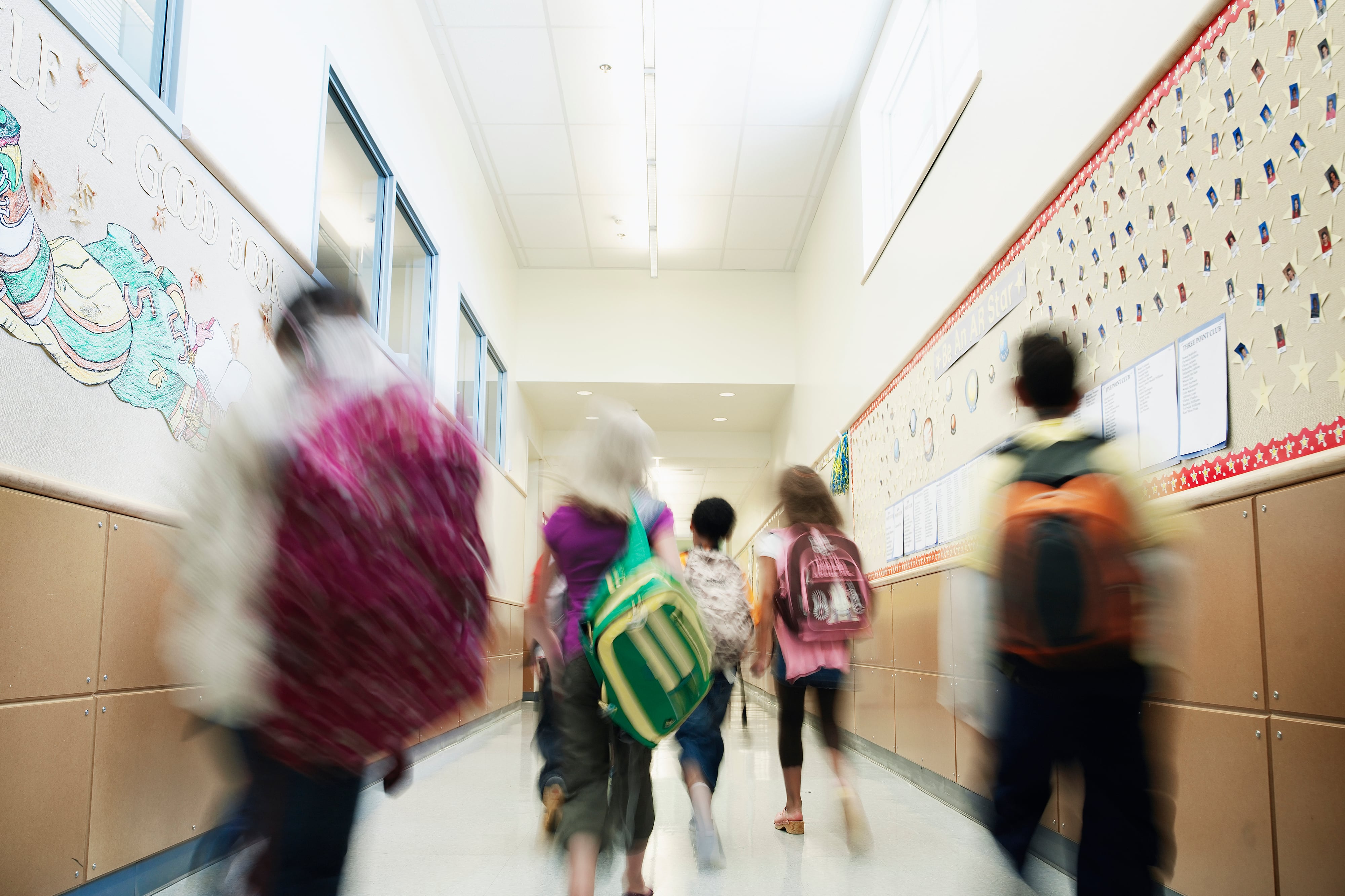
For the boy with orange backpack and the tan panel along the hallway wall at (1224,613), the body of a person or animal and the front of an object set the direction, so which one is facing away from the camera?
the boy with orange backpack

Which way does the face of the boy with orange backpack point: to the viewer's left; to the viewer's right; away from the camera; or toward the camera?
away from the camera

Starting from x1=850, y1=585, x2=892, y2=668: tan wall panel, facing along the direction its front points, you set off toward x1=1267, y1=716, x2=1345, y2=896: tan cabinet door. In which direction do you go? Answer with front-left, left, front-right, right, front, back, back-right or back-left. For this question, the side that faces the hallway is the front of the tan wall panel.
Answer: left

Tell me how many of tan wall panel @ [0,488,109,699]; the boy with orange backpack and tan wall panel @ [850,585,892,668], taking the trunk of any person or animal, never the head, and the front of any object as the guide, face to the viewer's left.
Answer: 1

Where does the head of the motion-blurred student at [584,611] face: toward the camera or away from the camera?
away from the camera

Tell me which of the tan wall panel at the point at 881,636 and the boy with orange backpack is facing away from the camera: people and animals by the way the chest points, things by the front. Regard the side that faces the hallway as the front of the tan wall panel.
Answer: the boy with orange backpack

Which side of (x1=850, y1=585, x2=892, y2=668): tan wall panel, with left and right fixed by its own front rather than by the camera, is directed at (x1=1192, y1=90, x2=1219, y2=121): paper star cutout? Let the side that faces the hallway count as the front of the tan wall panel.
left

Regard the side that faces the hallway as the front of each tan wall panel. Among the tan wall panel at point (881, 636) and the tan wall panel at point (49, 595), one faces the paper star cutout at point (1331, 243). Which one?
the tan wall panel at point (49, 595)

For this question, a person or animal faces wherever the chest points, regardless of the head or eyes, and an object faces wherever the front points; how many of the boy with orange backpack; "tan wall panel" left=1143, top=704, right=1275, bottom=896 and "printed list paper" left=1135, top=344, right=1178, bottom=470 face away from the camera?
1

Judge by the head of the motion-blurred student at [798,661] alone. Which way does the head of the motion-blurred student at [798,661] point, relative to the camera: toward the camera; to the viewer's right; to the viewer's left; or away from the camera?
away from the camera

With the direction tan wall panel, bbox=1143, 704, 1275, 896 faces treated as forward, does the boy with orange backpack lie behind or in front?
in front

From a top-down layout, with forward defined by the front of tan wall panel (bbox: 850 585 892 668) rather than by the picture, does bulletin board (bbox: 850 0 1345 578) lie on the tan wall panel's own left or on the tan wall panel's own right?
on the tan wall panel's own left
